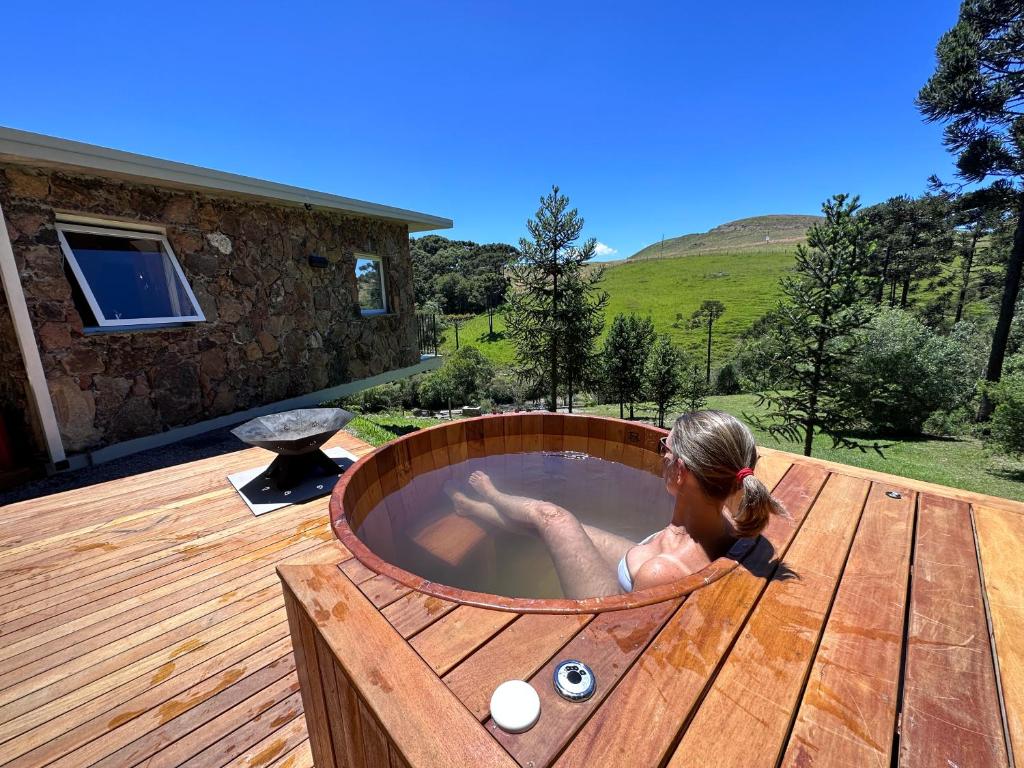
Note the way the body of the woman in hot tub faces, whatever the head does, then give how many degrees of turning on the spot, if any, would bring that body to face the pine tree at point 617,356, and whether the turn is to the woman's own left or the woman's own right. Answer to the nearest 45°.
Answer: approximately 45° to the woman's own right

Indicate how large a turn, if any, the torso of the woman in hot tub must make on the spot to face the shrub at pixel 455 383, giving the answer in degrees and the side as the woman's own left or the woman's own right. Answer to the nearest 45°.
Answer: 0° — they already face it

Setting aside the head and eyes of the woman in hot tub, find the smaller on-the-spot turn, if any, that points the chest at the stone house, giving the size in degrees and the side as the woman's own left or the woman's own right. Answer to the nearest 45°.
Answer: approximately 45° to the woman's own left

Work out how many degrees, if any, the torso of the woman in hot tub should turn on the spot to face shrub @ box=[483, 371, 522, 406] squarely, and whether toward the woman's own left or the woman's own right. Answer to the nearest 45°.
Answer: approximately 45° to the woman's own right

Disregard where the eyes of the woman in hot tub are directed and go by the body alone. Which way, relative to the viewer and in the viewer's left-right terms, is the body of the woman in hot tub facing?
facing away from the viewer and to the left of the viewer

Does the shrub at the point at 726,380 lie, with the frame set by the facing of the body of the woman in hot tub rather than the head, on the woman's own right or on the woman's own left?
on the woman's own right

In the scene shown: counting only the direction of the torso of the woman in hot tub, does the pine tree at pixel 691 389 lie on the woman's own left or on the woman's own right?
on the woman's own right

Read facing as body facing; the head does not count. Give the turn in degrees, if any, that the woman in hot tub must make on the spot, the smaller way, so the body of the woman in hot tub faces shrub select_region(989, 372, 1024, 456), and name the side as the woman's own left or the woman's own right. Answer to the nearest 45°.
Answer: approximately 90° to the woman's own right

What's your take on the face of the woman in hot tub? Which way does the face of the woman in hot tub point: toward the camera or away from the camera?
away from the camera

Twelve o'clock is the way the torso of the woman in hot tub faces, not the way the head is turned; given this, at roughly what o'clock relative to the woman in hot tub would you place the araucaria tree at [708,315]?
The araucaria tree is roughly at 2 o'clock from the woman in hot tub.
